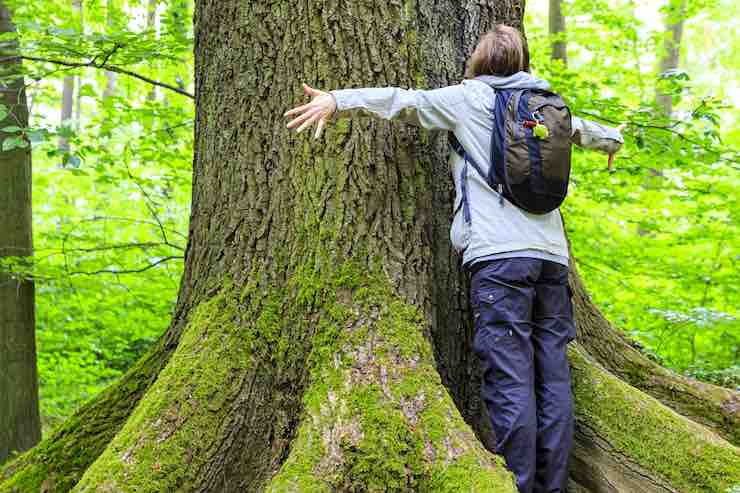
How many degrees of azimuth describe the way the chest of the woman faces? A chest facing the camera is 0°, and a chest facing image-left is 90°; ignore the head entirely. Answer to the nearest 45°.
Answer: approximately 135°

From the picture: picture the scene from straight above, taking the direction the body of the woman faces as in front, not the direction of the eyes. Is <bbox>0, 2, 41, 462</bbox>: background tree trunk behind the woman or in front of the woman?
in front

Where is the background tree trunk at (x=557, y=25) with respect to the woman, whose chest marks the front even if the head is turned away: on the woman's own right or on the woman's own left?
on the woman's own right
